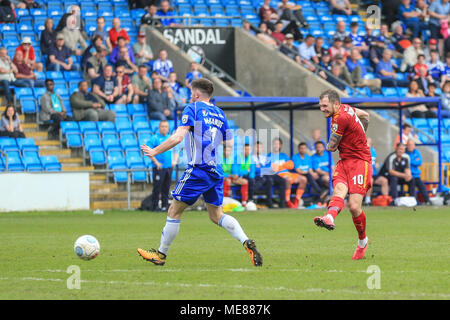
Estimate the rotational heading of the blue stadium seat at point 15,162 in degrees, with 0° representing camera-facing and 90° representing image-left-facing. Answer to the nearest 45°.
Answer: approximately 315°

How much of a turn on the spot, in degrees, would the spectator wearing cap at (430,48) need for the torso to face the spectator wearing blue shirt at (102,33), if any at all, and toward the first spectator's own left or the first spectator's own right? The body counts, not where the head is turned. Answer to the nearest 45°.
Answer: approximately 45° to the first spectator's own right

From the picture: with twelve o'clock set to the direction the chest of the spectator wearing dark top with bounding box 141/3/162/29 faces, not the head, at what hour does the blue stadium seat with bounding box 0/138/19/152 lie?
The blue stadium seat is roughly at 1 o'clock from the spectator wearing dark top.

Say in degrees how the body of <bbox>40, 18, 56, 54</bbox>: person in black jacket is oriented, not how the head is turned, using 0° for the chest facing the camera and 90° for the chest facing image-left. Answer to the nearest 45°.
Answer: approximately 315°

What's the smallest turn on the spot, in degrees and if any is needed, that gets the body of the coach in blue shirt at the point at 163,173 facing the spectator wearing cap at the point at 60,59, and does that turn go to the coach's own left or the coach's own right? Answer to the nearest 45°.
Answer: approximately 135° to the coach's own right

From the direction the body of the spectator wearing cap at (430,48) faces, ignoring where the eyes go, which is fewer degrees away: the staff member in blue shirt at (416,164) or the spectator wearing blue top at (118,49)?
the staff member in blue shirt

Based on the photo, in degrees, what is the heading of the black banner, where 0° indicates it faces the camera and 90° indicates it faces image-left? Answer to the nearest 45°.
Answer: approximately 0°

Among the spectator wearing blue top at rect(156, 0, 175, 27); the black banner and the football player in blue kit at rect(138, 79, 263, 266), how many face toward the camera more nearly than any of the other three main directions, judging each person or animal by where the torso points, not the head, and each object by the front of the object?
2

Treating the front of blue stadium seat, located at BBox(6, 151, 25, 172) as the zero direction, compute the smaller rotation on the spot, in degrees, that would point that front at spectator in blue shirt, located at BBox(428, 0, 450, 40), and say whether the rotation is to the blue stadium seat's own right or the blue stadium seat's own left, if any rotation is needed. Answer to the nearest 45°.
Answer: approximately 90° to the blue stadium seat's own left

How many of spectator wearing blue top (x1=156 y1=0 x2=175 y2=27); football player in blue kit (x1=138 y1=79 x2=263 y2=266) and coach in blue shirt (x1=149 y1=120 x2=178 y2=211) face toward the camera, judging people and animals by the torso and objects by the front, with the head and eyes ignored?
2

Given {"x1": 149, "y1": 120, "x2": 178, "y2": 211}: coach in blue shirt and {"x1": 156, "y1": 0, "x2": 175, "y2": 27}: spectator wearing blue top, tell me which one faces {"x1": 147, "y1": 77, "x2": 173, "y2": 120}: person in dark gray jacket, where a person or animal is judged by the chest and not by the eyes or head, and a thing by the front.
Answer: the spectator wearing blue top

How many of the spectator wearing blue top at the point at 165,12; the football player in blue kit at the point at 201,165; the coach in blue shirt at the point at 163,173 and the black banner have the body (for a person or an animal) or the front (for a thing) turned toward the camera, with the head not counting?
3
